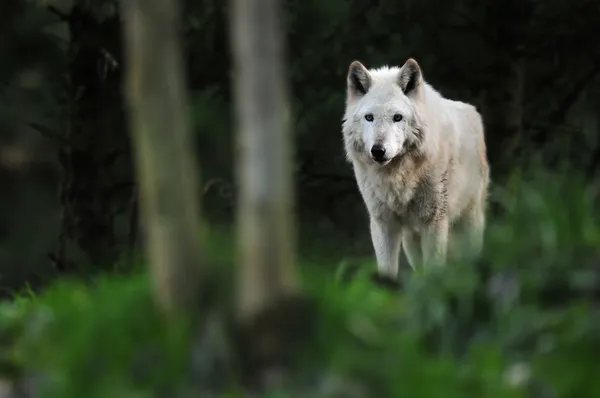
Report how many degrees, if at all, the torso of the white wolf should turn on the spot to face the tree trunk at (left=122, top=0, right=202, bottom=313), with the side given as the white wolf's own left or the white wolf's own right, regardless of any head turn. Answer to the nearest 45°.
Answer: approximately 45° to the white wolf's own left

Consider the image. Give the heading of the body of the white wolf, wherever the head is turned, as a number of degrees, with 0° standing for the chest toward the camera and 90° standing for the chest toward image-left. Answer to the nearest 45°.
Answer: approximately 45°

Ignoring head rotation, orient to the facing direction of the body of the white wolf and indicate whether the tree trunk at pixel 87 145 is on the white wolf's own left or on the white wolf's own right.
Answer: on the white wolf's own right
